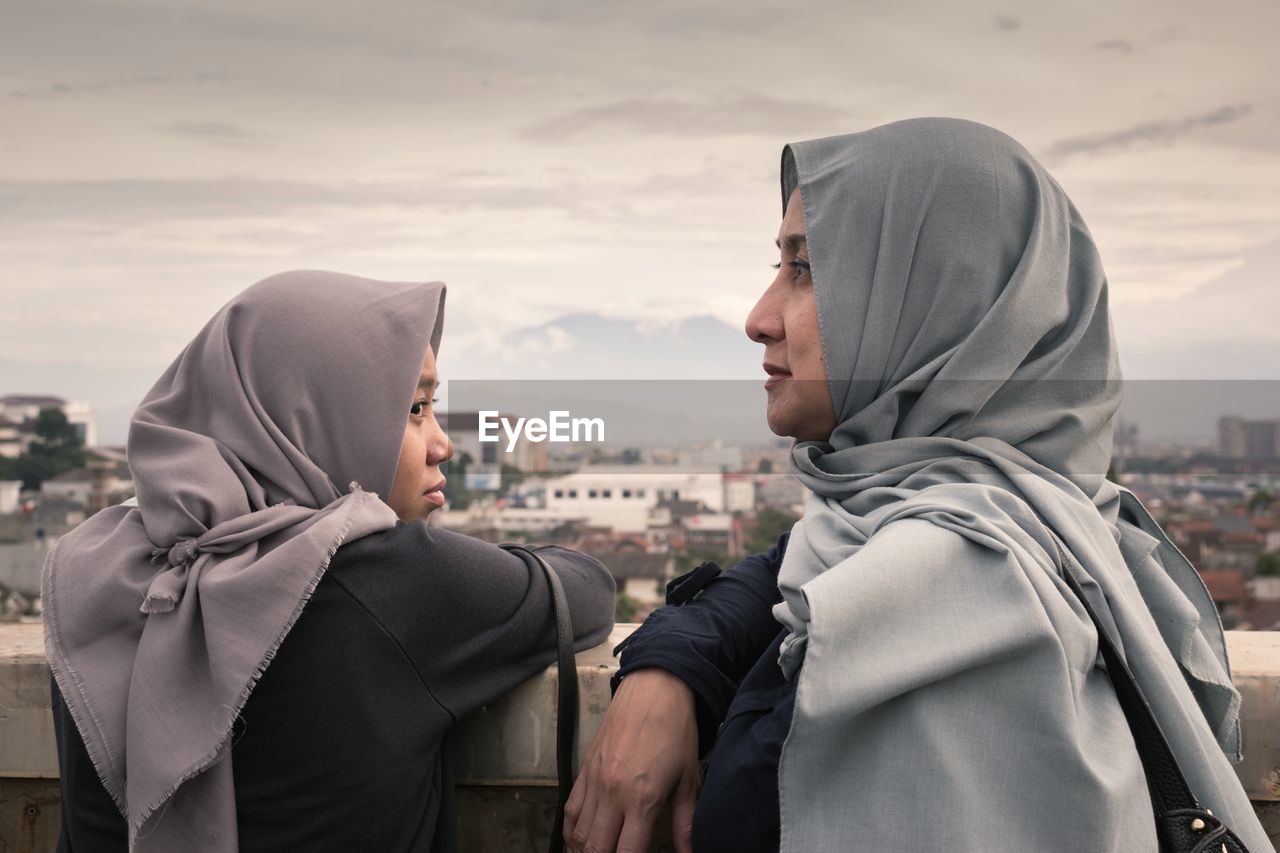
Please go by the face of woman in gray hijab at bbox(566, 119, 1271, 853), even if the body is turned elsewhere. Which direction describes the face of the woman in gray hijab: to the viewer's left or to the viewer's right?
to the viewer's left

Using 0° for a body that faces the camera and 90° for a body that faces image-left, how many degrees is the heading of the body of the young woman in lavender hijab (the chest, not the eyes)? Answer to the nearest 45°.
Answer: approximately 225°

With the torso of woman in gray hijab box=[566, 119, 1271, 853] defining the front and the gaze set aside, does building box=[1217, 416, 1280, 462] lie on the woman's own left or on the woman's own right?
on the woman's own right

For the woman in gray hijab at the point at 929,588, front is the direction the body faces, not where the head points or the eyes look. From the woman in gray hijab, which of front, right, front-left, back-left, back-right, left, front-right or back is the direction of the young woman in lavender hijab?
front

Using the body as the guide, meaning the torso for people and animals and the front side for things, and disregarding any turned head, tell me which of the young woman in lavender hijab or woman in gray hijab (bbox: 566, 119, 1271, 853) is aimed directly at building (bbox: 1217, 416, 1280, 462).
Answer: the young woman in lavender hijab

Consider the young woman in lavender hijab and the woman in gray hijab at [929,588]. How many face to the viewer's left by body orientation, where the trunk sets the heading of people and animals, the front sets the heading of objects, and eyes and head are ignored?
1

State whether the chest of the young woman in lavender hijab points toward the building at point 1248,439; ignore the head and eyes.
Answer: yes

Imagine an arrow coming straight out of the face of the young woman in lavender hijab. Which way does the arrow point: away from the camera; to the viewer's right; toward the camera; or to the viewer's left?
to the viewer's right

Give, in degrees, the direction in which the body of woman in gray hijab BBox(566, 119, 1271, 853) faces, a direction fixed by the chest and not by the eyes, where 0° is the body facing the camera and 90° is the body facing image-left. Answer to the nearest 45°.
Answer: approximately 90°

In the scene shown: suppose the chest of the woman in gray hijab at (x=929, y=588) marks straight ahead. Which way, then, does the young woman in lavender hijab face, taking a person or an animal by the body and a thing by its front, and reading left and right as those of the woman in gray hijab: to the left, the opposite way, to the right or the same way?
to the right

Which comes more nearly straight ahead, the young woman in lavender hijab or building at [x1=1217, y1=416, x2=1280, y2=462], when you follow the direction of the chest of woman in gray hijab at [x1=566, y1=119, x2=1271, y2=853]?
the young woman in lavender hijab
